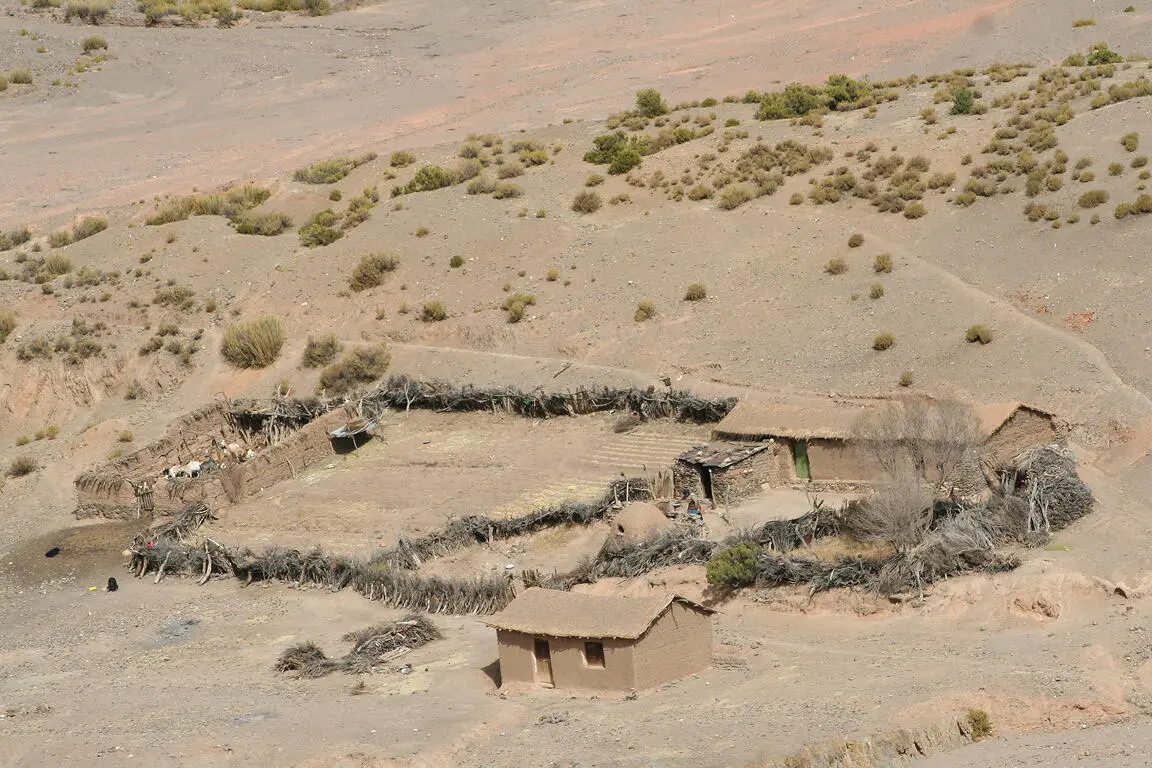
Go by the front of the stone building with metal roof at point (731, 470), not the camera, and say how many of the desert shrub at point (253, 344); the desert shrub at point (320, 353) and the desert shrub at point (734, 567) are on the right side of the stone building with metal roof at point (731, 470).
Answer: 2

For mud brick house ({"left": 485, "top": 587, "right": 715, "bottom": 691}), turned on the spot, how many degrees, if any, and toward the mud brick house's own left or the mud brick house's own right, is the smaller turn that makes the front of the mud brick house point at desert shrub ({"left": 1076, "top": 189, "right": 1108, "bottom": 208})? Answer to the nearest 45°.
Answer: approximately 180°

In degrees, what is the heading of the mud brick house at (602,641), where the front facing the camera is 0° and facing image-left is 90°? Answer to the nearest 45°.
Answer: approximately 45°

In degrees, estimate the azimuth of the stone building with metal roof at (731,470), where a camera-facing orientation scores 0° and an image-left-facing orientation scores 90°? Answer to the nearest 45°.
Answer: approximately 45°

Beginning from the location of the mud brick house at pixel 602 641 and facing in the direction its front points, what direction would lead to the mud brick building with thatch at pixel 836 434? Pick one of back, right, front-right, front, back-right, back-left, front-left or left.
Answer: back

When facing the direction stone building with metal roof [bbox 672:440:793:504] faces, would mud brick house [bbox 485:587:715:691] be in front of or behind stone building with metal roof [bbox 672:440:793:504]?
in front

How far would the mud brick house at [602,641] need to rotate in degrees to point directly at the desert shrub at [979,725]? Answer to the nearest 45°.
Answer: approximately 90° to its left

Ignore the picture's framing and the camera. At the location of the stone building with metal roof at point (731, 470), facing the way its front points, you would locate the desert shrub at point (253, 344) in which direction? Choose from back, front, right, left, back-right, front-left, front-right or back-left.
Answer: right

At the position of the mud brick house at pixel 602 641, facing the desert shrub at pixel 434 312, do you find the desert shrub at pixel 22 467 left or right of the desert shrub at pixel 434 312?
left

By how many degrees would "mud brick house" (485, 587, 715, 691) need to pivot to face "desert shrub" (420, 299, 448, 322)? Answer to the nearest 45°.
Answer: approximately 135° to its right

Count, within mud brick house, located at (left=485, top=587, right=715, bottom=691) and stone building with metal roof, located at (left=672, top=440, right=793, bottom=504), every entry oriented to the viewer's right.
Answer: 0

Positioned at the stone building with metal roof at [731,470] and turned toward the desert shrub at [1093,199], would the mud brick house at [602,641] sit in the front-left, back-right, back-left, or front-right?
back-right

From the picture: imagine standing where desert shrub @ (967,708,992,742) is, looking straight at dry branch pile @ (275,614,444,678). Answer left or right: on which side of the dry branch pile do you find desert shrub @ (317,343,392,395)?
right

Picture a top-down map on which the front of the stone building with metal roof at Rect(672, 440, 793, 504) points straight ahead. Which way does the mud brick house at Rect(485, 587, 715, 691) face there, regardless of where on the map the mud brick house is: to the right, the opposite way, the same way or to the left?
the same way

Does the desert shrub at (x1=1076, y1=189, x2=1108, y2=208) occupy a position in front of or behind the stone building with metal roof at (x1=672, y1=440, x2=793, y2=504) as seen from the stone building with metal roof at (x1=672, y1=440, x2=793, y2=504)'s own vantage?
behind

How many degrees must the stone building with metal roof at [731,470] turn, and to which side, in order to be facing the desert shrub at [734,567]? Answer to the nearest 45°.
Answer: approximately 45° to its left

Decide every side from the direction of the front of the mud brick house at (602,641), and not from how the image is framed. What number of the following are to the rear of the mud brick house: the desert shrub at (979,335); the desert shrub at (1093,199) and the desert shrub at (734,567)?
3

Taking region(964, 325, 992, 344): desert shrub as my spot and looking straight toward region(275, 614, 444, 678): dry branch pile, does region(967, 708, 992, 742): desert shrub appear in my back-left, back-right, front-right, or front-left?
front-left

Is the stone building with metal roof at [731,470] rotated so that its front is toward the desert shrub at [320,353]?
no
